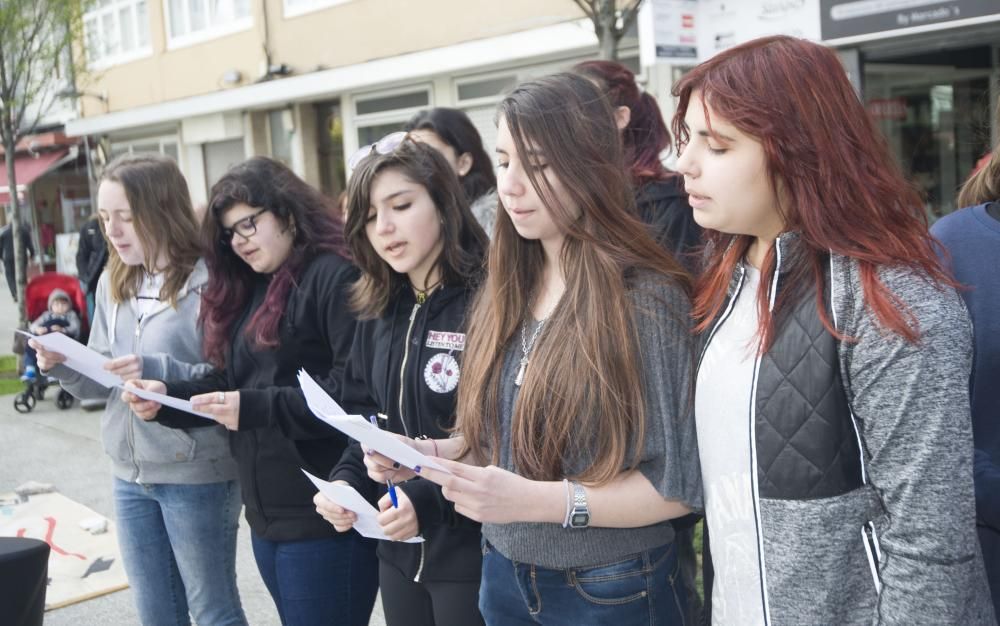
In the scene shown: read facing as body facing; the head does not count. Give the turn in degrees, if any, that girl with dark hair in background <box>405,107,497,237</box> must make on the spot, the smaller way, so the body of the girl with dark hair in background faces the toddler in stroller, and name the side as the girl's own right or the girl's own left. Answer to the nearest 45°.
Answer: approximately 45° to the girl's own right

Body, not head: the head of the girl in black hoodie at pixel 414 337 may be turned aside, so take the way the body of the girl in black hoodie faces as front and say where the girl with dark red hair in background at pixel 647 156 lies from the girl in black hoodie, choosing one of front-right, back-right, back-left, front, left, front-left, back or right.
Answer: back

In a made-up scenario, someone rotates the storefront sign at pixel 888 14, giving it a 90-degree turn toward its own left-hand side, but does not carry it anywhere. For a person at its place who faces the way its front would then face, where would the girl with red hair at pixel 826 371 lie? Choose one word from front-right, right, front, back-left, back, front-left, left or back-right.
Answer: front-right

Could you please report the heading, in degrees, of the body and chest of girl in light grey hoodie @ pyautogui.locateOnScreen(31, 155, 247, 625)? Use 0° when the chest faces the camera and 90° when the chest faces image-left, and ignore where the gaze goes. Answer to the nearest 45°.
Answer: approximately 45°

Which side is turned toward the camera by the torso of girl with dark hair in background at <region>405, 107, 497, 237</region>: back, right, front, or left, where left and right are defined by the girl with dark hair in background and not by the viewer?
left

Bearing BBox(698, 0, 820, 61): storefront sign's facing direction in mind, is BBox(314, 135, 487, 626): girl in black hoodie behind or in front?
in front

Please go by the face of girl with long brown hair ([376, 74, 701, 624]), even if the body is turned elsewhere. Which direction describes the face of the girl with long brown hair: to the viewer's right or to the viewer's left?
to the viewer's left

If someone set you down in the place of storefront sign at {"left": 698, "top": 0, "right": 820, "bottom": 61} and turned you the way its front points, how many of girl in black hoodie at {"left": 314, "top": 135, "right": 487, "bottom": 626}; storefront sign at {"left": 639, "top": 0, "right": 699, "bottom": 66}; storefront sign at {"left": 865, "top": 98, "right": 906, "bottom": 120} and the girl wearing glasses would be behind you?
1

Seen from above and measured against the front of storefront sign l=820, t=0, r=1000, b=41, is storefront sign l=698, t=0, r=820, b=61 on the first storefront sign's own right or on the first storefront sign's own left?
on the first storefront sign's own right
